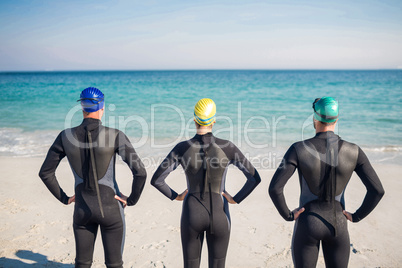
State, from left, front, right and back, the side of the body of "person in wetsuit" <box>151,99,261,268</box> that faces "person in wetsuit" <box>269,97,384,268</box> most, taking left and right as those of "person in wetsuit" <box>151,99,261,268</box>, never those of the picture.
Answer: right

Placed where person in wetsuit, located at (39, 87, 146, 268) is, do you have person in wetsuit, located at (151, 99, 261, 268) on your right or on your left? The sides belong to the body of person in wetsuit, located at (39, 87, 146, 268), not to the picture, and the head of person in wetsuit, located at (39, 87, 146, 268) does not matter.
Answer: on your right

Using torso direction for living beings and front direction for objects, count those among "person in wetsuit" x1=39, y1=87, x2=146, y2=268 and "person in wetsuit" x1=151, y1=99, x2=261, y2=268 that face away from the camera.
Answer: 2

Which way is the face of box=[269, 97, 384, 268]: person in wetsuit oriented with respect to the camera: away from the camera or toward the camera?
away from the camera

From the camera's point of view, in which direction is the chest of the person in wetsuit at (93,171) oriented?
away from the camera

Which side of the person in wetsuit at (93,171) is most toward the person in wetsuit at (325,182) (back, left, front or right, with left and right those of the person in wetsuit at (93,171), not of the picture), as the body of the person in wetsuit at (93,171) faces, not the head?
right

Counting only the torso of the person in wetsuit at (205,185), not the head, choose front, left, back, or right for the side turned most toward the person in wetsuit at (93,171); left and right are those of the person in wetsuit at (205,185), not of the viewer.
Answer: left

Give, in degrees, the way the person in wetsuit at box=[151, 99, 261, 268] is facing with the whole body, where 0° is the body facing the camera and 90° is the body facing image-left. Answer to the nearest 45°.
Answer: approximately 180°

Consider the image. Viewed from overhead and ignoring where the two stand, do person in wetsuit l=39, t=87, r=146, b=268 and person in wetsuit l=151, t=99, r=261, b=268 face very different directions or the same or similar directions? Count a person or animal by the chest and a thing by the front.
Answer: same or similar directions
